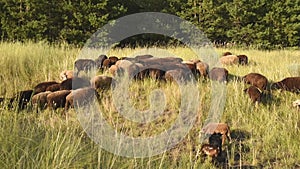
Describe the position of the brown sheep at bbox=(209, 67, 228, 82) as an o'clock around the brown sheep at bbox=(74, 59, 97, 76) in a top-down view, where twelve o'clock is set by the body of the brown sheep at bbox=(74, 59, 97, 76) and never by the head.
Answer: the brown sheep at bbox=(209, 67, 228, 82) is roughly at 7 o'clock from the brown sheep at bbox=(74, 59, 97, 76).

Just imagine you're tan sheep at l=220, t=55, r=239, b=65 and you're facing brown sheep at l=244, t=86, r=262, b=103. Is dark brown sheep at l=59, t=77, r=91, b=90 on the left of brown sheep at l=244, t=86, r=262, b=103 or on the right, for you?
right

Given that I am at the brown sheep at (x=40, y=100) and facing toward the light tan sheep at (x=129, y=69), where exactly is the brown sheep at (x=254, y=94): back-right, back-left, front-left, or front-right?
front-right

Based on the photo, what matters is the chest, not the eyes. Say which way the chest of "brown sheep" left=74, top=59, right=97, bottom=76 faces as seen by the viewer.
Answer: to the viewer's left

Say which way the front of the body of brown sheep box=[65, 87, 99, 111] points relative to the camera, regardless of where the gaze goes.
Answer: to the viewer's left
